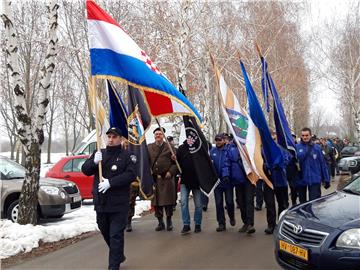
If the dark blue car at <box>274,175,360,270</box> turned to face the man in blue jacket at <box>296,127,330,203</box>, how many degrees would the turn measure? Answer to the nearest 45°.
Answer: approximately 135° to its right

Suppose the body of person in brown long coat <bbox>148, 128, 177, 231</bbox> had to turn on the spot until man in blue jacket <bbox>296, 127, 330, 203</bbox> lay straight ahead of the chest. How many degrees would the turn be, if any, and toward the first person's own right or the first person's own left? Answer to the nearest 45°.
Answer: approximately 90° to the first person's own left

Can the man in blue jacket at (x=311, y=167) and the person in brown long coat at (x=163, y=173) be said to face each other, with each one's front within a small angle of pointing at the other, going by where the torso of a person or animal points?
no

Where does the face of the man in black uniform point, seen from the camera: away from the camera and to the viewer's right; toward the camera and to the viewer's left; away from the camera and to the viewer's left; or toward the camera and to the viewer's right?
toward the camera and to the viewer's left

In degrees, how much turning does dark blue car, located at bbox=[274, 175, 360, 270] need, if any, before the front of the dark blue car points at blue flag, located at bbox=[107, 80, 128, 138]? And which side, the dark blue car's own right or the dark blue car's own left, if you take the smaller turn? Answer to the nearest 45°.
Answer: approximately 90° to the dark blue car's own right

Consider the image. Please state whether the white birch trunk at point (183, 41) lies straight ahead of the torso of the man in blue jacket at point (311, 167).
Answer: no

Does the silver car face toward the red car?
no

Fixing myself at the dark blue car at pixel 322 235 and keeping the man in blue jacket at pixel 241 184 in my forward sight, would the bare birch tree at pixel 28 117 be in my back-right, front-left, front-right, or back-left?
front-left

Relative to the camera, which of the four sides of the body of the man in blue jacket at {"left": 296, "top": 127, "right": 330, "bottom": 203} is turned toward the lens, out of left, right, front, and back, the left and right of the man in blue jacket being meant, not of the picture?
front

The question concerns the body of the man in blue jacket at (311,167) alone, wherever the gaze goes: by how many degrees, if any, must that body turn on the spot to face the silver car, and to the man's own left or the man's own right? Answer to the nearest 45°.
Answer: approximately 90° to the man's own right

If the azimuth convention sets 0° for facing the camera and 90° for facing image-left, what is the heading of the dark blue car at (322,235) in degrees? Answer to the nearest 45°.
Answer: approximately 45°

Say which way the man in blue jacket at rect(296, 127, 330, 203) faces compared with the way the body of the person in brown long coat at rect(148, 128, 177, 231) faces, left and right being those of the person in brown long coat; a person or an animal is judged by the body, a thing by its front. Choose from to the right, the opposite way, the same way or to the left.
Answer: the same way

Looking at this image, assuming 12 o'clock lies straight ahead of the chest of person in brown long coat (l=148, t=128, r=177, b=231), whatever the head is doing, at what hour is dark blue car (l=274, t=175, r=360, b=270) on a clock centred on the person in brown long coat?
The dark blue car is roughly at 11 o'clock from the person in brown long coat.
